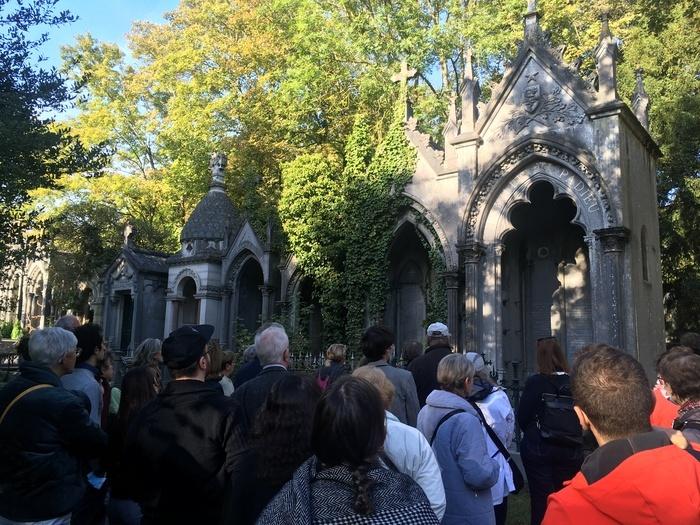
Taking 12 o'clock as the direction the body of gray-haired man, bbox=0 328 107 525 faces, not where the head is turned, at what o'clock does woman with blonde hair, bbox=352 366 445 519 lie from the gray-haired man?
The woman with blonde hair is roughly at 3 o'clock from the gray-haired man.

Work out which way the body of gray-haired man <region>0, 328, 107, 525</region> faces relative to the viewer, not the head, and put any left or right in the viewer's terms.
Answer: facing away from the viewer and to the right of the viewer

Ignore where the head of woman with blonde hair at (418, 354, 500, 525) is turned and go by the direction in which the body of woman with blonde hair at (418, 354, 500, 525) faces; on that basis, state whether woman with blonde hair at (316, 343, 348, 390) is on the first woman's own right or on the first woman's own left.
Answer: on the first woman's own left

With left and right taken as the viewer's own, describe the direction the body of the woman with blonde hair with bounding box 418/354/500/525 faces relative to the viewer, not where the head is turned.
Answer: facing away from the viewer and to the right of the viewer

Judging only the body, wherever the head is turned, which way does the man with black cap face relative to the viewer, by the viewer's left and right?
facing away from the viewer and to the right of the viewer

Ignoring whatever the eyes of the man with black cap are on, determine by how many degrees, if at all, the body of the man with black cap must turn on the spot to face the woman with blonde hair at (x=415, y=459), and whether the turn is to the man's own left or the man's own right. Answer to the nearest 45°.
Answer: approximately 90° to the man's own right

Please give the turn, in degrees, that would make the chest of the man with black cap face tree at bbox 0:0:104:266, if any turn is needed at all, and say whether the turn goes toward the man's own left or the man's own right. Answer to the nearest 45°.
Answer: approximately 45° to the man's own left

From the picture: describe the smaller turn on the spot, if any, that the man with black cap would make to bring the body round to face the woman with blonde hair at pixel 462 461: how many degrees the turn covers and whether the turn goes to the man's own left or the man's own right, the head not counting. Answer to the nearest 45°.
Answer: approximately 45° to the man's own right

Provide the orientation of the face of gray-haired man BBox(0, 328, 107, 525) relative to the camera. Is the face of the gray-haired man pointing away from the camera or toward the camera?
away from the camera

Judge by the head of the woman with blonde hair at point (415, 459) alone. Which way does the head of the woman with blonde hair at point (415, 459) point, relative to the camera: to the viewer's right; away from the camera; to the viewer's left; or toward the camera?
away from the camera

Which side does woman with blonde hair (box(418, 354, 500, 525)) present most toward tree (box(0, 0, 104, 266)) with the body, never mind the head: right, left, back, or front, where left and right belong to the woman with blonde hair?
left

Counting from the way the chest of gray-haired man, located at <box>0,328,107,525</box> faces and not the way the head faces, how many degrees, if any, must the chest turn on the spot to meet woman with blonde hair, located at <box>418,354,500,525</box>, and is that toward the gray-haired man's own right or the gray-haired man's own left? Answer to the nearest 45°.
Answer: approximately 45° to the gray-haired man's own right
